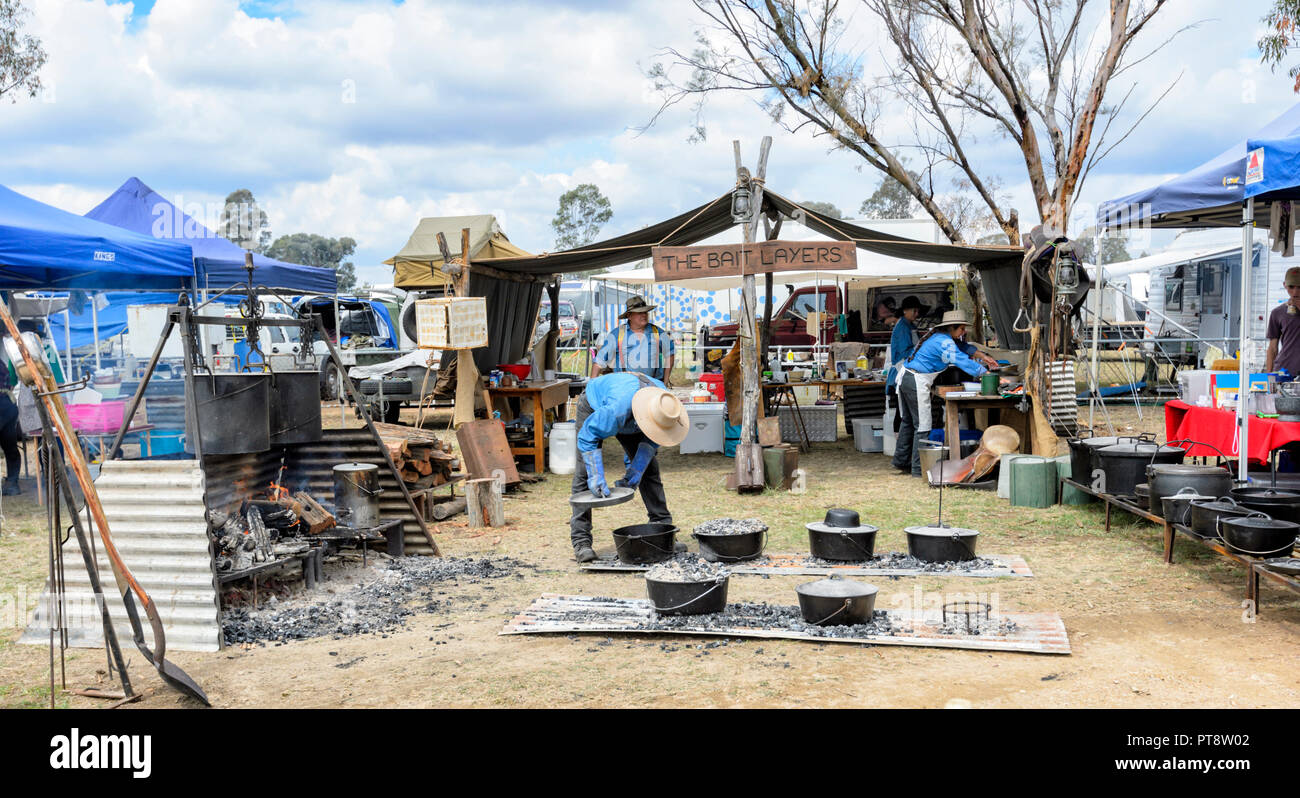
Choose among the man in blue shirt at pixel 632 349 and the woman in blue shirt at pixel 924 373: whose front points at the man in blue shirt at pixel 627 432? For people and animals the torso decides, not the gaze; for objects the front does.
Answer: the man in blue shirt at pixel 632 349

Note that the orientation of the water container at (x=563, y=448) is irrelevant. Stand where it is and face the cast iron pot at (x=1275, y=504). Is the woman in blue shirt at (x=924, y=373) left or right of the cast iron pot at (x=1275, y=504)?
left

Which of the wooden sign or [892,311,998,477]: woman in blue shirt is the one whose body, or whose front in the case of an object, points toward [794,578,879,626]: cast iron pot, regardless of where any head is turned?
the wooden sign

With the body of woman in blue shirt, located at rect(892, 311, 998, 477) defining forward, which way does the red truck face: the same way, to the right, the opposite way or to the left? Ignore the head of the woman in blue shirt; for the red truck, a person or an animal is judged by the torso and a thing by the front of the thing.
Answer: the opposite way

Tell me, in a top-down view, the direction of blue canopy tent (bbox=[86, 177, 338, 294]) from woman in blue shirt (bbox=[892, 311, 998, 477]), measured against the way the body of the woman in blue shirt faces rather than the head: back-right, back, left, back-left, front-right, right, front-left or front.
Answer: back

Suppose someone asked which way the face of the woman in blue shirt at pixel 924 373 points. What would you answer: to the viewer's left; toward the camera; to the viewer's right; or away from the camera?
to the viewer's right

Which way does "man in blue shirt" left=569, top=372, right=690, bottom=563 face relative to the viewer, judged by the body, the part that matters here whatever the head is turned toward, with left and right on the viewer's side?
facing the viewer and to the right of the viewer

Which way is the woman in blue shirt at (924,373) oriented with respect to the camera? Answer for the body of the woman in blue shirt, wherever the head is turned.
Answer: to the viewer's right

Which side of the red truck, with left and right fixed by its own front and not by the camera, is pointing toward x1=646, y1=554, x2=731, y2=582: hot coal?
left

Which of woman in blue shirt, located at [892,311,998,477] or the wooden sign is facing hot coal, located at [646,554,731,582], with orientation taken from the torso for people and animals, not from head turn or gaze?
the wooden sign

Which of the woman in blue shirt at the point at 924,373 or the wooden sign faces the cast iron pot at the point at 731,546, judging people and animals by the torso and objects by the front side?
the wooden sign

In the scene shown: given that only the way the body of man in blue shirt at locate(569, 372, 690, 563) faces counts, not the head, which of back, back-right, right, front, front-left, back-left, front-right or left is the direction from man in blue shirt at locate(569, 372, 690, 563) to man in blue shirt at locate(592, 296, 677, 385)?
back-left

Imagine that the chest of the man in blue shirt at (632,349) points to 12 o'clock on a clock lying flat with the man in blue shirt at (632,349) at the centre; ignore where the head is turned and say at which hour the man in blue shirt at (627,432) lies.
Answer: the man in blue shirt at (627,432) is roughly at 12 o'clock from the man in blue shirt at (632,349).

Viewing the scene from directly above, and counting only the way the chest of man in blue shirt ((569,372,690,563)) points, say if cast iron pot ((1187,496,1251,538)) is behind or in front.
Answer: in front
